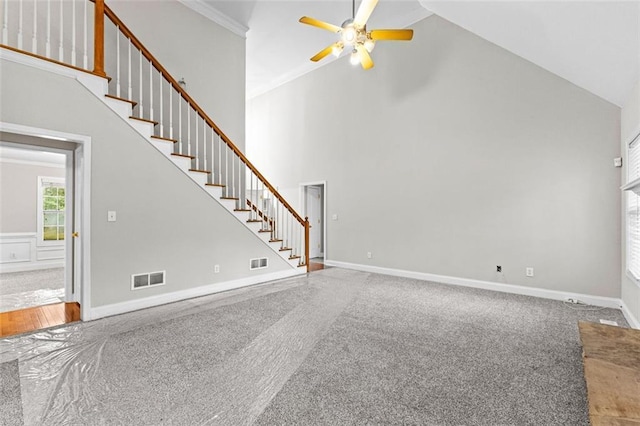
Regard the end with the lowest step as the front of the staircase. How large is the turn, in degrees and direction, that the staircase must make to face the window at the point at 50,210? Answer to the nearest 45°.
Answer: approximately 90° to its left

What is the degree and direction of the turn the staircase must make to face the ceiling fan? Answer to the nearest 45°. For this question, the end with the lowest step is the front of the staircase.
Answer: approximately 90° to its right

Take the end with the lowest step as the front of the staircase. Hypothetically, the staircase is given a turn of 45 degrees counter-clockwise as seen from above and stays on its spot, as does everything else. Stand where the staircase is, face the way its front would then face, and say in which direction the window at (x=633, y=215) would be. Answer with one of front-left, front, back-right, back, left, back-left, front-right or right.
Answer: back-right

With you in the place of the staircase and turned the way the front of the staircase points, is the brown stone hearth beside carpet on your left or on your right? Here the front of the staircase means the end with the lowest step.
on your right

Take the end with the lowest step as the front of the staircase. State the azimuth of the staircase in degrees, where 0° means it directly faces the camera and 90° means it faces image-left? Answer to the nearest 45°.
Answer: approximately 225°
